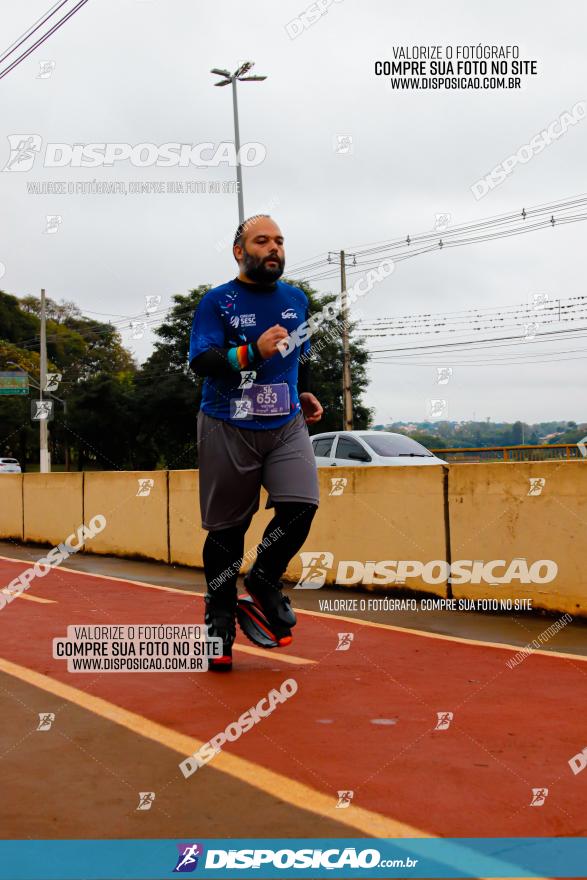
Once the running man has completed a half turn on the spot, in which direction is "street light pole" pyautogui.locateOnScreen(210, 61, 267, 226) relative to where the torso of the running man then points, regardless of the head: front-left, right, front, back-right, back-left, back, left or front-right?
front-right

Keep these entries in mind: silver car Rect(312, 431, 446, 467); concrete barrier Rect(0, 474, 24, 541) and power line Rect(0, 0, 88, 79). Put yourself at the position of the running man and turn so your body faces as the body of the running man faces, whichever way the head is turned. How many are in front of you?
0

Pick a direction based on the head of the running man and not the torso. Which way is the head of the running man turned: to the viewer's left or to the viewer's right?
to the viewer's right

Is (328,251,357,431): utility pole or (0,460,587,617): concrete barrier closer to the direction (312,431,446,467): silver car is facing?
the concrete barrier
